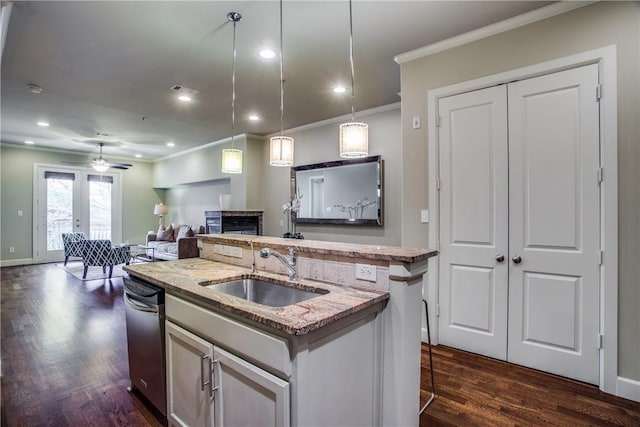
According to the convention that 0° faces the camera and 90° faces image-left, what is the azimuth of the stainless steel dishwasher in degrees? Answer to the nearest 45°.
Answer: approximately 45°

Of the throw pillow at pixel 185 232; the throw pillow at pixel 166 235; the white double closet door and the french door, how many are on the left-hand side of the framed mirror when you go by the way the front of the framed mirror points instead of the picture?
1

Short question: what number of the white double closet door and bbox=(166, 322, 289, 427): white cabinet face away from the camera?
0

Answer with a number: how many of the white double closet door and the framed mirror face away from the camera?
0

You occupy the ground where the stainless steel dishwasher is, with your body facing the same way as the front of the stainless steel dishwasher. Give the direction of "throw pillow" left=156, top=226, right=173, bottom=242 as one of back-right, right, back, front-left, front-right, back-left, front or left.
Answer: back-right

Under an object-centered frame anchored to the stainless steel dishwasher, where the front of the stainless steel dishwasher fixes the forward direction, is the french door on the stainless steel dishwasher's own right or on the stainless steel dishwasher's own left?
on the stainless steel dishwasher's own right

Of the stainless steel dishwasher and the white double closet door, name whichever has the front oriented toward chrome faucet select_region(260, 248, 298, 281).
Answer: the white double closet door

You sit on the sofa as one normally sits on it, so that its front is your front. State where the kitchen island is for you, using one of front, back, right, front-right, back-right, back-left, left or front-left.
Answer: front-left

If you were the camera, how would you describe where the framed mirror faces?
facing the viewer and to the left of the viewer

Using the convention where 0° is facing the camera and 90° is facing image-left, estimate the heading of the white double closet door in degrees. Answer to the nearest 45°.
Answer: approximately 45°

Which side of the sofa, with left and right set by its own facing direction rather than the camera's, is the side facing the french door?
right

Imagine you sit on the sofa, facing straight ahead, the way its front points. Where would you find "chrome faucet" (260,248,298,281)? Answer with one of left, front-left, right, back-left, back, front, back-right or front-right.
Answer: front-left

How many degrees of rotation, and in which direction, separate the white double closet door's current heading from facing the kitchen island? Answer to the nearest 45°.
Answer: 0° — it already faces it

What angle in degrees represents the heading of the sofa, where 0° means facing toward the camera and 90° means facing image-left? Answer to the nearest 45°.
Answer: approximately 45°

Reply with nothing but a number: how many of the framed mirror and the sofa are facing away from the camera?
0
